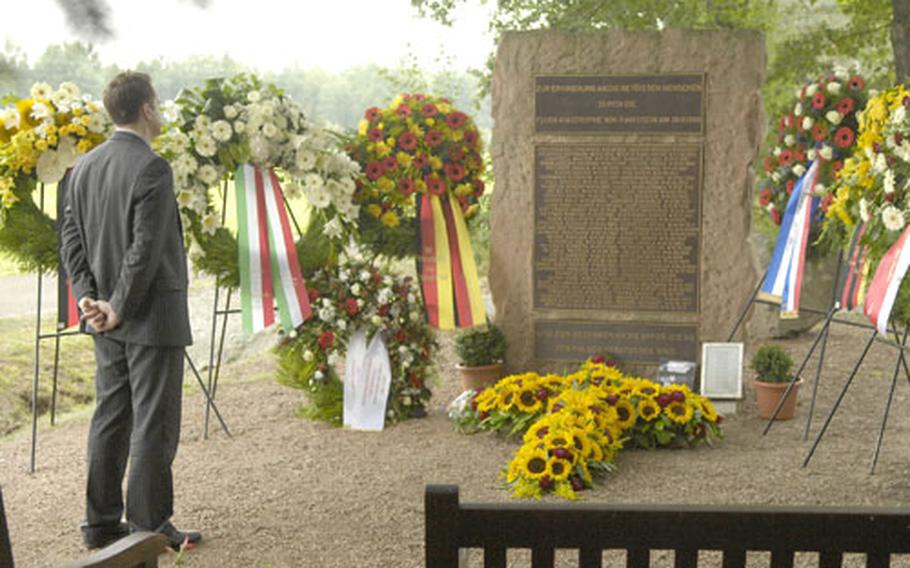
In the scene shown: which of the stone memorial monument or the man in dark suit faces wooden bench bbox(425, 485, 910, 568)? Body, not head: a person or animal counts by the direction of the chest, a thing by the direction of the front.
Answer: the stone memorial monument

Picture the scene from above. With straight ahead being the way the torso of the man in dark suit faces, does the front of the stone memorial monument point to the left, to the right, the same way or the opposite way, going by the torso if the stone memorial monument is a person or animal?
the opposite way

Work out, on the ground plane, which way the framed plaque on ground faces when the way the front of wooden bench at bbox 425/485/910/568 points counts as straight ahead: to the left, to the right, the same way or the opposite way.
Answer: the opposite way

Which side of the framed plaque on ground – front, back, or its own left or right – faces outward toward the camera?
front

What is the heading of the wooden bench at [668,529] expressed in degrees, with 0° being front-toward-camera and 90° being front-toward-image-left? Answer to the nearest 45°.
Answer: approximately 180°

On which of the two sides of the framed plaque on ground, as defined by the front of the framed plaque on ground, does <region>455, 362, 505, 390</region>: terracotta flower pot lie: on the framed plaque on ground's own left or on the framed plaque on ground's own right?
on the framed plaque on ground's own right

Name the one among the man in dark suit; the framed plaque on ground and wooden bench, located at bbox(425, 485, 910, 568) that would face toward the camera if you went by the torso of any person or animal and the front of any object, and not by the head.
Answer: the framed plaque on ground

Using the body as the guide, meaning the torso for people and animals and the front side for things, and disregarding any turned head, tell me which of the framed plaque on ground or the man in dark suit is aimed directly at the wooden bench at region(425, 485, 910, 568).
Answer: the framed plaque on ground

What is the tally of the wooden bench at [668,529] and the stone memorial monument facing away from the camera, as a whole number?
1

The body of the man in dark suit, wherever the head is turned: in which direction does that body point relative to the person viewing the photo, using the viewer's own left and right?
facing away from the viewer and to the right of the viewer

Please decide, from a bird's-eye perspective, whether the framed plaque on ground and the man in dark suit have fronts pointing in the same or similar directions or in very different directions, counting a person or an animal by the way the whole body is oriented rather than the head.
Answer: very different directions

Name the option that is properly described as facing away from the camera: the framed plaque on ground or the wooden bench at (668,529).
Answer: the wooden bench

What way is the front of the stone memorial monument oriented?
toward the camera

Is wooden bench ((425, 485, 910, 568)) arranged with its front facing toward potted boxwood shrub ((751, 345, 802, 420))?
yes

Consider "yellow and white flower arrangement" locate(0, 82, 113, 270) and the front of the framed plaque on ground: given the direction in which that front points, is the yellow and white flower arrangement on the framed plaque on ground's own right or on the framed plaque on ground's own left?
on the framed plaque on ground's own right
